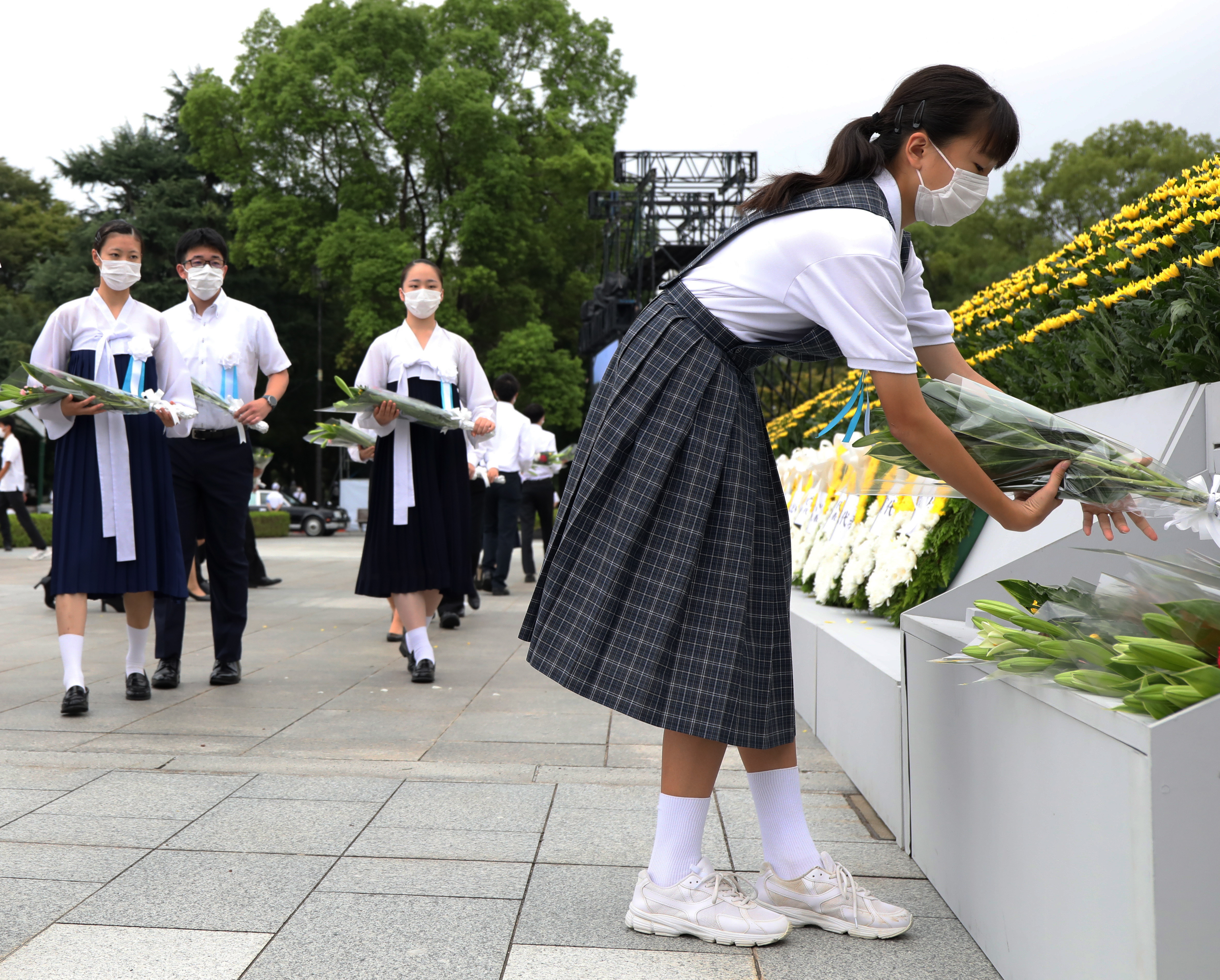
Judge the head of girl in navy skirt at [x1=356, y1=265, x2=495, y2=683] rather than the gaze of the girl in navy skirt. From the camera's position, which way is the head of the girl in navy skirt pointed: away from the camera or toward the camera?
toward the camera

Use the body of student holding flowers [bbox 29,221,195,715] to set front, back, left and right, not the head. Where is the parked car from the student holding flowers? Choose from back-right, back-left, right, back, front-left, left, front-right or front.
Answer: back

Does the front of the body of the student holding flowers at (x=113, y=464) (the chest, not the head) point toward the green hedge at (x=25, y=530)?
no

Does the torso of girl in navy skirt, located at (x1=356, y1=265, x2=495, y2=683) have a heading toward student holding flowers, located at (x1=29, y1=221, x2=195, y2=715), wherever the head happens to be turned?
no

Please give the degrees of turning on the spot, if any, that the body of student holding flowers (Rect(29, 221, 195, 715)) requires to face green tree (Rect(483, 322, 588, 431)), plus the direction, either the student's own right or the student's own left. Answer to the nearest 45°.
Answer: approximately 135° to the student's own left

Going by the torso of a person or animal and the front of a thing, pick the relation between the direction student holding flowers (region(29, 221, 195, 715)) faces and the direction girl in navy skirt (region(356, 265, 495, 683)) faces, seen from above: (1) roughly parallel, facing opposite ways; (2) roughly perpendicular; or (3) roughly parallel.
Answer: roughly parallel

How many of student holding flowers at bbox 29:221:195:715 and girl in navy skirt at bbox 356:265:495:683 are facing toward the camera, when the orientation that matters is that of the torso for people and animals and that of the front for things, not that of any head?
2

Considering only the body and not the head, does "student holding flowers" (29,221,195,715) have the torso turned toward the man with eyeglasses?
no

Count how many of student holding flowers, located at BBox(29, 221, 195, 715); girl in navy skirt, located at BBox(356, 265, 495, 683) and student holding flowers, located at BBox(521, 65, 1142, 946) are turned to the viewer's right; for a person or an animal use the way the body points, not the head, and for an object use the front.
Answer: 1

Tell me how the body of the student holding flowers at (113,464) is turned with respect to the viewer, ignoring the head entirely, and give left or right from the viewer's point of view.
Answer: facing the viewer

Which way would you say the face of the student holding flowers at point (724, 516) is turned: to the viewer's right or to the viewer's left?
to the viewer's right

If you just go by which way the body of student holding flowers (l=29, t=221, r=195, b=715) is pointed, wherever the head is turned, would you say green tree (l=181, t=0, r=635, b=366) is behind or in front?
behind

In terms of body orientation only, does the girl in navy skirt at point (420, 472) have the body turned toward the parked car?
no

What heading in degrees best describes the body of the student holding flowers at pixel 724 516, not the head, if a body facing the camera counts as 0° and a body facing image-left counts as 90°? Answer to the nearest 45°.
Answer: approximately 270°
